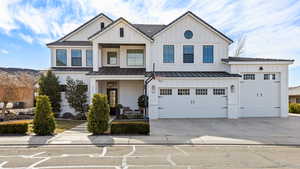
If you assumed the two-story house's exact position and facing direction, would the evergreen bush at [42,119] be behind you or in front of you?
in front

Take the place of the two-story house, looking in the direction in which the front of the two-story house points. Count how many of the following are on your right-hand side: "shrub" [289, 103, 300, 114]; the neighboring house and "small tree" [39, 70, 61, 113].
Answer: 1

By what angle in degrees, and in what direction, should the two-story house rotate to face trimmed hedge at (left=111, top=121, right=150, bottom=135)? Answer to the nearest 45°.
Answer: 0° — it already faces it

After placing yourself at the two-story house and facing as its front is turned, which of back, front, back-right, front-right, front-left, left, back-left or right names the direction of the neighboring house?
back-left

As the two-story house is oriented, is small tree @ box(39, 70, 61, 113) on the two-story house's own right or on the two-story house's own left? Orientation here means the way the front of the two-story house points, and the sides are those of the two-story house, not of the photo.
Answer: on the two-story house's own right

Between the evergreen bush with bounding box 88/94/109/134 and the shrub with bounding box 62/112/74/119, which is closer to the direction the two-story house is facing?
the evergreen bush

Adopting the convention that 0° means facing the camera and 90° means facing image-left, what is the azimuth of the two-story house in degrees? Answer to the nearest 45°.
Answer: approximately 0°

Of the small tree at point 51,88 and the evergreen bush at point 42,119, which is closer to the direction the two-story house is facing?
the evergreen bush

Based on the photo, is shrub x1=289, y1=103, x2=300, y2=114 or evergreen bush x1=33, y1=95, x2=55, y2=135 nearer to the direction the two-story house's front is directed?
the evergreen bush

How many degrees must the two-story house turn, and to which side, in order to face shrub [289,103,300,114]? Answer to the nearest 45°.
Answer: approximately 135° to its left
